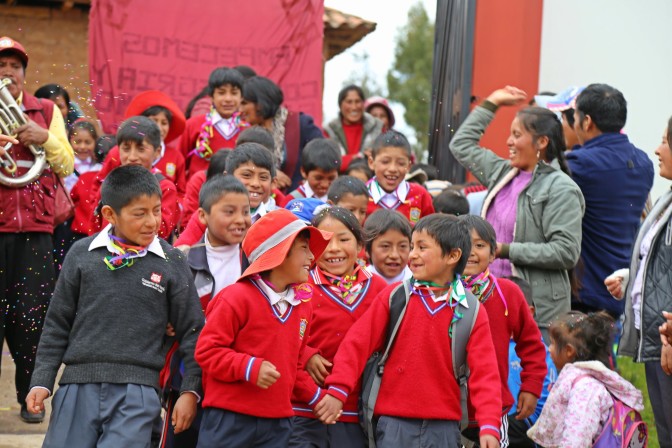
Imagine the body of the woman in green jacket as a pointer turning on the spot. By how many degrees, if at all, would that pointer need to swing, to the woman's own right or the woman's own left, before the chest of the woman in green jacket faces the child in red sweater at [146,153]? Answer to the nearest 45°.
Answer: approximately 45° to the woman's own right

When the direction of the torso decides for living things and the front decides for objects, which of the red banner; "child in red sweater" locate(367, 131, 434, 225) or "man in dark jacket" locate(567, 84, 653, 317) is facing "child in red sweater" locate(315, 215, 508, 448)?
"child in red sweater" locate(367, 131, 434, 225)

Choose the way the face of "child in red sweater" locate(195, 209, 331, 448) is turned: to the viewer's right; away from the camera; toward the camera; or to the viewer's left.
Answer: to the viewer's right

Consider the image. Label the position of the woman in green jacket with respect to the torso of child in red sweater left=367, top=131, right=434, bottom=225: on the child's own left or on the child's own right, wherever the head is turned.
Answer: on the child's own left

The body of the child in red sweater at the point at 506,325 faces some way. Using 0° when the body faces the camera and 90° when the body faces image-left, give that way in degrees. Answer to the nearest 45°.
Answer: approximately 0°

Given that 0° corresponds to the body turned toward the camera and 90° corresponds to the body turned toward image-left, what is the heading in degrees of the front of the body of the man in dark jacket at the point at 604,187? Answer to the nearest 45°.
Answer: approximately 135°

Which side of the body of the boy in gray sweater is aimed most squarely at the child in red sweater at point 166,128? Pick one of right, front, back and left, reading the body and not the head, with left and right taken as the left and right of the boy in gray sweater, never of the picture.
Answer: back
